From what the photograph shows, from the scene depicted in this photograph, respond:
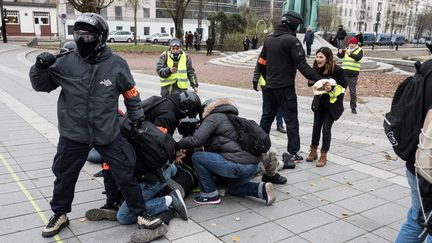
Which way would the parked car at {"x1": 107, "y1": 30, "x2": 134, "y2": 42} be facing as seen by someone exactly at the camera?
facing to the left of the viewer

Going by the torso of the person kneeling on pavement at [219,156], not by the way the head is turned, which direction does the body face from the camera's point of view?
to the viewer's left

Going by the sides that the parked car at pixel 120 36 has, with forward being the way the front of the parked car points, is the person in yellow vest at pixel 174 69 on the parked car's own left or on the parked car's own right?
on the parked car's own left

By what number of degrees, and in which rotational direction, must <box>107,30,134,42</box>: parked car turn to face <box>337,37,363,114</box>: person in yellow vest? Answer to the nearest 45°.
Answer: approximately 90° to its left

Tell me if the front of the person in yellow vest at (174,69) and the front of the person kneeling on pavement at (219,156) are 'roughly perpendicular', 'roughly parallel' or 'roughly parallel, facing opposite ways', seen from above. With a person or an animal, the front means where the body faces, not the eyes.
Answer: roughly perpendicular

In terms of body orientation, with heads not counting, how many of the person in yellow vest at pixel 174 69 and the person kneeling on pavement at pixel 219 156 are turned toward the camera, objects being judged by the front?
1

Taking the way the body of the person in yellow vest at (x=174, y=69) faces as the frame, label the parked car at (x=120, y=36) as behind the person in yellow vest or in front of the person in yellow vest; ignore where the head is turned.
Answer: behind

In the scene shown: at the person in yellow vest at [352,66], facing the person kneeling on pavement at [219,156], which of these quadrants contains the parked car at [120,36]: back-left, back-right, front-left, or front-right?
back-right

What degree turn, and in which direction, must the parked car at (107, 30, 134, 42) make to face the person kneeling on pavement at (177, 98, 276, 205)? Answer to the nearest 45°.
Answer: approximately 90° to its left

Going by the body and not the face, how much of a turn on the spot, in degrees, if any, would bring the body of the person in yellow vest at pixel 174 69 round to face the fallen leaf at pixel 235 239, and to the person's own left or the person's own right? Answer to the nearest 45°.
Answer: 0° — they already face it

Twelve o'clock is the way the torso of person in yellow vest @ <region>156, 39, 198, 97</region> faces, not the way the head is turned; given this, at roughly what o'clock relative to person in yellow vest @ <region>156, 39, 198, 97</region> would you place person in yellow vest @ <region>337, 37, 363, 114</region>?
person in yellow vest @ <region>337, 37, 363, 114</region> is roughly at 8 o'clock from person in yellow vest @ <region>156, 39, 198, 97</region>.

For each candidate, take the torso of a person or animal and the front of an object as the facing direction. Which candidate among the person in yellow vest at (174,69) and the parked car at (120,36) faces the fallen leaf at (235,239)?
the person in yellow vest
